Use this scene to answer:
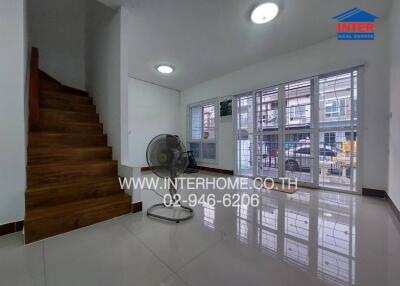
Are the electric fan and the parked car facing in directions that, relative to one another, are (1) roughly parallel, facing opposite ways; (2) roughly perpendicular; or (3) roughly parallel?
roughly perpendicular

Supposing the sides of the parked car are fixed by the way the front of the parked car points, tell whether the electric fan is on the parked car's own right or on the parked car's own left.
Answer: on the parked car's own left

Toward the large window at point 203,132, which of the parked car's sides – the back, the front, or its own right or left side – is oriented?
front

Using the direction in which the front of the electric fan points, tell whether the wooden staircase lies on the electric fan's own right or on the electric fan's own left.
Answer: on the electric fan's own right

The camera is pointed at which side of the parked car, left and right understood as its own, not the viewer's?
left

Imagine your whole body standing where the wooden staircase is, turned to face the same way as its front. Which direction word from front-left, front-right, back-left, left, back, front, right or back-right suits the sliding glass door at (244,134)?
front-left

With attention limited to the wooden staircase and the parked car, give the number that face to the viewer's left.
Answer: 1

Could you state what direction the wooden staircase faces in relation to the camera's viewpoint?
facing the viewer and to the right of the viewer

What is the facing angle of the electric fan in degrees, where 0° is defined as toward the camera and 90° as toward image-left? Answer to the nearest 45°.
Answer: approximately 45°
